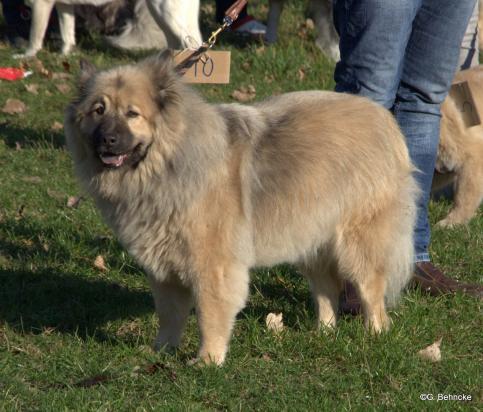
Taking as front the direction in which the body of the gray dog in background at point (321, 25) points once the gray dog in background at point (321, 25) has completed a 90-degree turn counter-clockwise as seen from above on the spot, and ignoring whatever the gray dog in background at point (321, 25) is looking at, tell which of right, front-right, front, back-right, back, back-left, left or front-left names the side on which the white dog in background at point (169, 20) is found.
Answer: front-right

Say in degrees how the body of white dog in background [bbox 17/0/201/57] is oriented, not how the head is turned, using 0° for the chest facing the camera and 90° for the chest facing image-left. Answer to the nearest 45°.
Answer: approximately 90°

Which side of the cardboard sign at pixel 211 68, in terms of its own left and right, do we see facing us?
front

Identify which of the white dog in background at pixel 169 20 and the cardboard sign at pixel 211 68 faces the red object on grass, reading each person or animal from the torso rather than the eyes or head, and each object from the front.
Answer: the white dog in background

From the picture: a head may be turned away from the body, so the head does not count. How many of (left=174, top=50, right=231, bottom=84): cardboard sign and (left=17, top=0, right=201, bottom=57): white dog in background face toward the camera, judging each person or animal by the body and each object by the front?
1

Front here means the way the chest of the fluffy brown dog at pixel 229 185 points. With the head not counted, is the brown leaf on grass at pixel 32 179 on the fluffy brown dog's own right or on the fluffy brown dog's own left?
on the fluffy brown dog's own right

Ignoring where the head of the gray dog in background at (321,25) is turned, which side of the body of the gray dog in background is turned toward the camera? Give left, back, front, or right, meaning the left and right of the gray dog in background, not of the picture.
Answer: left

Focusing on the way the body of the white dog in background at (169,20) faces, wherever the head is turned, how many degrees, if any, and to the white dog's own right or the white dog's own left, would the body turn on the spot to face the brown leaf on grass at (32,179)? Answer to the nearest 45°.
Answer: approximately 45° to the white dog's own left

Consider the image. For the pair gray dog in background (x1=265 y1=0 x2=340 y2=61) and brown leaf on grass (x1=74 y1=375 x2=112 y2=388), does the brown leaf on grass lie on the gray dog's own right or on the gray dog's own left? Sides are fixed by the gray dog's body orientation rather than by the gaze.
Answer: on the gray dog's own left

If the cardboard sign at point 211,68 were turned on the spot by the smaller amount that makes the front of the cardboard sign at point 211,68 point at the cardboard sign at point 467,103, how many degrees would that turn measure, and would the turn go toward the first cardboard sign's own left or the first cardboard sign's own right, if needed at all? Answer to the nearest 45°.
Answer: approximately 135° to the first cardboard sign's own left

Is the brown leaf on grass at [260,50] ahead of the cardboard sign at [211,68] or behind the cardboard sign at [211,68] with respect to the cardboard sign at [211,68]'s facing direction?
behind

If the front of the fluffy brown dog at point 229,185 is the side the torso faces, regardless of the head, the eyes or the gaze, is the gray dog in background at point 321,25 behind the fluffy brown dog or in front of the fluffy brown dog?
behind

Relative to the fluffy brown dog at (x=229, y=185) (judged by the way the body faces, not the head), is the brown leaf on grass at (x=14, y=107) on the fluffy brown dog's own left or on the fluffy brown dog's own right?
on the fluffy brown dog's own right
